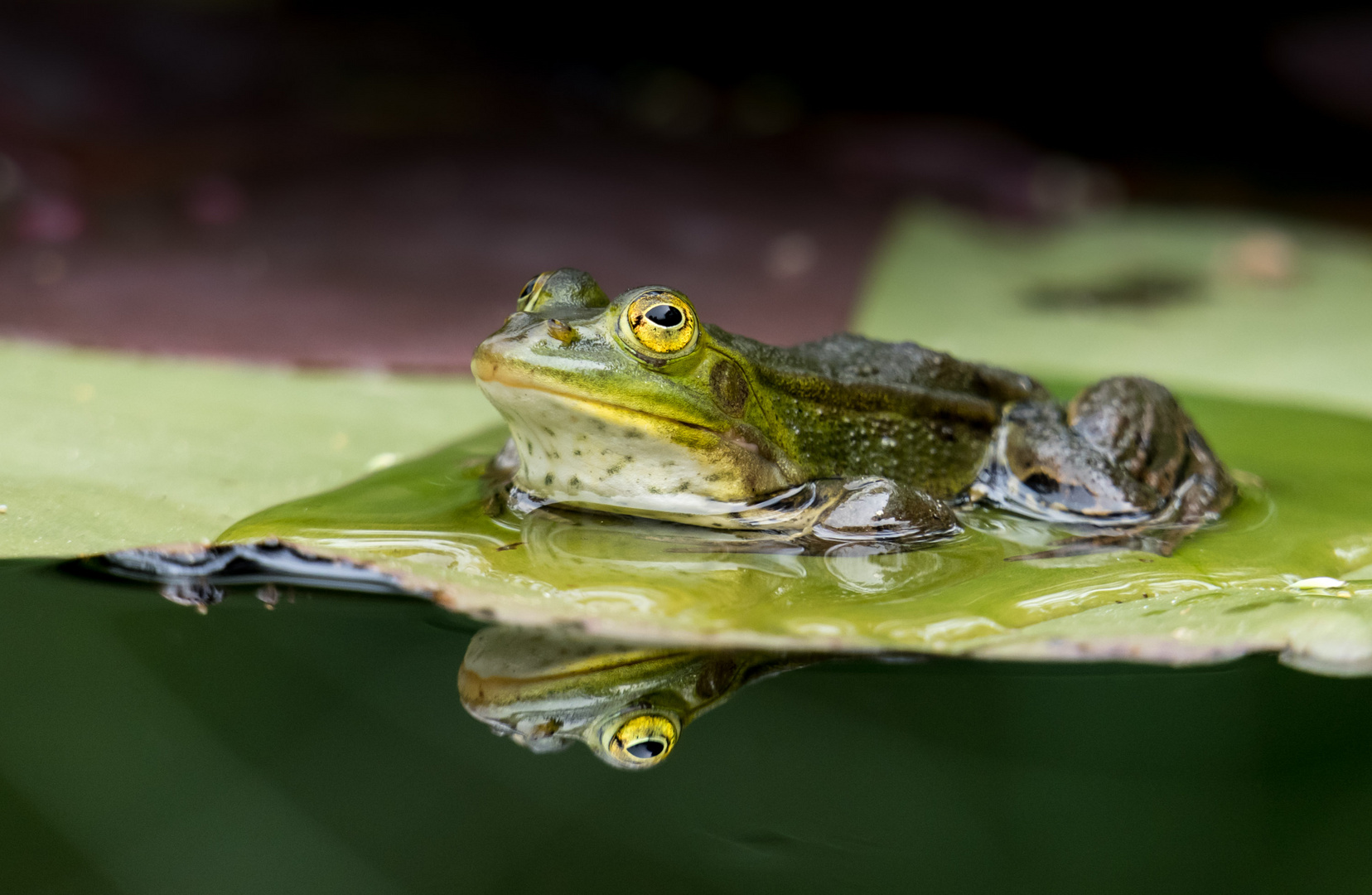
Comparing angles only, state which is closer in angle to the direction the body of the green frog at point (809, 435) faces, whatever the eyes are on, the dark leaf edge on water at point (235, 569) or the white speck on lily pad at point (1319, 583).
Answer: the dark leaf edge on water

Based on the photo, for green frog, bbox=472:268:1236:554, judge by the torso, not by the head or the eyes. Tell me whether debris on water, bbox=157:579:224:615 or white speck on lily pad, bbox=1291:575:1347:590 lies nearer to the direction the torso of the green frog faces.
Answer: the debris on water

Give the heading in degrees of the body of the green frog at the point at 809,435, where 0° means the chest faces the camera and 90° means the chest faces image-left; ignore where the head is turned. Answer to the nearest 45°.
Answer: approximately 45°

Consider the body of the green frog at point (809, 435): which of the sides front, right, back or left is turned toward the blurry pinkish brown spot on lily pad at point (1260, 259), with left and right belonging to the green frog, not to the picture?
back

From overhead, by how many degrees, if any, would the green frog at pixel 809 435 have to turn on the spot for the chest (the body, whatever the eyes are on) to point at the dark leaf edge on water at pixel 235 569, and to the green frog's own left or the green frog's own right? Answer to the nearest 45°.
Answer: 0° — it already faces it
